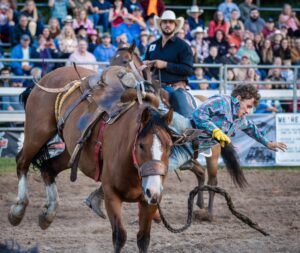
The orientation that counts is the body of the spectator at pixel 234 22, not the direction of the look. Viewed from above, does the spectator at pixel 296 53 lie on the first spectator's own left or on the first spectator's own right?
on the first spectator's own left

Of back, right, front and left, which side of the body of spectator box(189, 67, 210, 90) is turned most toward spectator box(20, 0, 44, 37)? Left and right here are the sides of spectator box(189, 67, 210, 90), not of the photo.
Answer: right

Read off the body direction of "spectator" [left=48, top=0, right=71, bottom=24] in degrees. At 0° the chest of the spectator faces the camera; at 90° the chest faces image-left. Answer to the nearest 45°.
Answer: approximately 0°

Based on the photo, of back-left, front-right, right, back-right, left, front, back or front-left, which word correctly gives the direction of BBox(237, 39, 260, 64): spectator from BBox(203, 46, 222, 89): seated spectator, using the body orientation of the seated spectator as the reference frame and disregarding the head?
back-left

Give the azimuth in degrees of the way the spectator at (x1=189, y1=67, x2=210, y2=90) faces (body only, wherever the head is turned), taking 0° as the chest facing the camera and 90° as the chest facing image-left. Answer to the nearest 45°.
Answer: approximately 0°

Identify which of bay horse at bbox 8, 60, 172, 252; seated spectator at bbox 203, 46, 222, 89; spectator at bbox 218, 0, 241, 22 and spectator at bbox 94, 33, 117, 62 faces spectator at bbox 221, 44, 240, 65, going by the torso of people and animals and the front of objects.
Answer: spectator at bbox 218, 0, 241, 22

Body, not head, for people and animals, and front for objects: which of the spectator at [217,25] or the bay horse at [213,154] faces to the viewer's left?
the bay horse

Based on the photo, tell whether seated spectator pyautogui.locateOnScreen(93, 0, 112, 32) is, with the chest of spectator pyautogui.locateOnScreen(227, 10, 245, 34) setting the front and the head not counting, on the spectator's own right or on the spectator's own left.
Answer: on the spectator's own right
